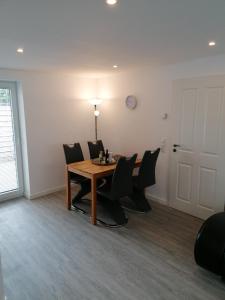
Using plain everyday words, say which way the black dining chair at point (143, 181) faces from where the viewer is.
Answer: facing away from the viewer and to the left of the viewer

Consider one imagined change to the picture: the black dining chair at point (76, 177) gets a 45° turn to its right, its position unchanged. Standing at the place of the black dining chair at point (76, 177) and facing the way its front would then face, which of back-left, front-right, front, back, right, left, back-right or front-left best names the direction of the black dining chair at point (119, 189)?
front-left

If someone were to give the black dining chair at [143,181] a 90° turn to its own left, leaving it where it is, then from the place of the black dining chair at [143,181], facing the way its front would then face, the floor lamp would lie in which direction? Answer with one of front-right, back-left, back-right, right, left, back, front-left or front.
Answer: right

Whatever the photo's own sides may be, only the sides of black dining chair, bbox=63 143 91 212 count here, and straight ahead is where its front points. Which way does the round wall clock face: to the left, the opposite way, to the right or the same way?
to the right

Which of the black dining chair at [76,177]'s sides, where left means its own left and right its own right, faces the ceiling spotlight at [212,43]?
front

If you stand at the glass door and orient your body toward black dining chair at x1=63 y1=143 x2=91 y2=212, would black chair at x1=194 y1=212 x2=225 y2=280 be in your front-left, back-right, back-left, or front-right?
front-right

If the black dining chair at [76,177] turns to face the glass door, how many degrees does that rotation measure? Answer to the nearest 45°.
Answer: approximately 135° to its right

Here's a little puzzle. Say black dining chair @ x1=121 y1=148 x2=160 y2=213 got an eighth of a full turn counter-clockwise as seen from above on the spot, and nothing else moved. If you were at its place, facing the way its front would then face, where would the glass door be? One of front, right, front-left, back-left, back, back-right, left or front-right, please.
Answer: front

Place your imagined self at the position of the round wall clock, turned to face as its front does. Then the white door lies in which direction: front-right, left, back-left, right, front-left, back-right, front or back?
left

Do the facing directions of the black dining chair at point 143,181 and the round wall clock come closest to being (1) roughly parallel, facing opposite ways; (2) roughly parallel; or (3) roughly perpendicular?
roughly perpendicular

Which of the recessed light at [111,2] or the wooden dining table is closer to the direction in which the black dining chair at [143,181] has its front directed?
the wooden dining table

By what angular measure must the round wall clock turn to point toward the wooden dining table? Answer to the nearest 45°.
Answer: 0° — it already faces it

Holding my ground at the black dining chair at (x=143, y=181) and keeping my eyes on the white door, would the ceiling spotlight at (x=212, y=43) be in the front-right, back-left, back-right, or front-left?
front-right

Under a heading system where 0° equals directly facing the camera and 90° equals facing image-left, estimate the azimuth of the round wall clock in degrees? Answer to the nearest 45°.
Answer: approximately 45°

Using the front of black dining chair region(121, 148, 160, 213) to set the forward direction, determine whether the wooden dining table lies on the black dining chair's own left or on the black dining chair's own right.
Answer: on the black dining chair's own left
